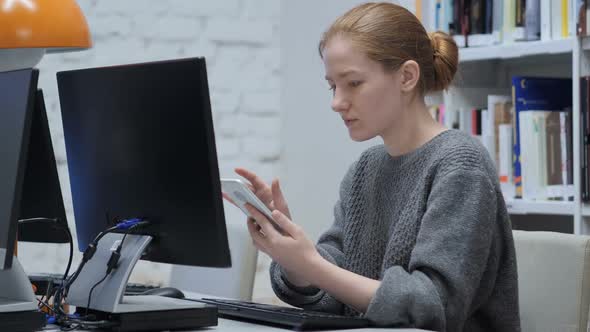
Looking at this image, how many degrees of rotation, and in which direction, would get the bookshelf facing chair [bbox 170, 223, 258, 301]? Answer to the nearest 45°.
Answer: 0° — it already faces it

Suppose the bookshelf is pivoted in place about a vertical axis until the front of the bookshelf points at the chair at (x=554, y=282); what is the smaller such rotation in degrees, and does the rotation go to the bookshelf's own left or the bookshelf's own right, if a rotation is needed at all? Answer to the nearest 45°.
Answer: approximately 45° to the bookshelf's own left

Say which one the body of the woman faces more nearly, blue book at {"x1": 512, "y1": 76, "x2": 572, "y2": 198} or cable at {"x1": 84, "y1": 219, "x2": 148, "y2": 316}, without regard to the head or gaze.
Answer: the cable

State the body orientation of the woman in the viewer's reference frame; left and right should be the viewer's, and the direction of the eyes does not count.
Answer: facing the viewer and to the left of the viewer

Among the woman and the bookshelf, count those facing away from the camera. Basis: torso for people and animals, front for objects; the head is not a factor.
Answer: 0

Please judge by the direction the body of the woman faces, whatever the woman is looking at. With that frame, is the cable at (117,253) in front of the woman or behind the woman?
in front

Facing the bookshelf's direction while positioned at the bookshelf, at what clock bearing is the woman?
The woman is roughly at 11 o'clock from the bookshelf.

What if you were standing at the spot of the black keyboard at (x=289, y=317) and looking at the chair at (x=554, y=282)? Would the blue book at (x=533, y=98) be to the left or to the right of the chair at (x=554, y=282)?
left

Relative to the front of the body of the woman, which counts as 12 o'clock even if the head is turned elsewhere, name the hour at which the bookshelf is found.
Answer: The bookshelf is roughly at 5 o'clock from the woman.

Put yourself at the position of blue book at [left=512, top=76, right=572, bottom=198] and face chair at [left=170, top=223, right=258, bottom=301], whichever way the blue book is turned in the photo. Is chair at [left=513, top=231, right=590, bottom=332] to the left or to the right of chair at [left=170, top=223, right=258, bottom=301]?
left

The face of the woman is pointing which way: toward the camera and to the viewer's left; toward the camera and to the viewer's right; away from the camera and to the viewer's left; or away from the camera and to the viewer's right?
toward the camera and to the viewer's left
